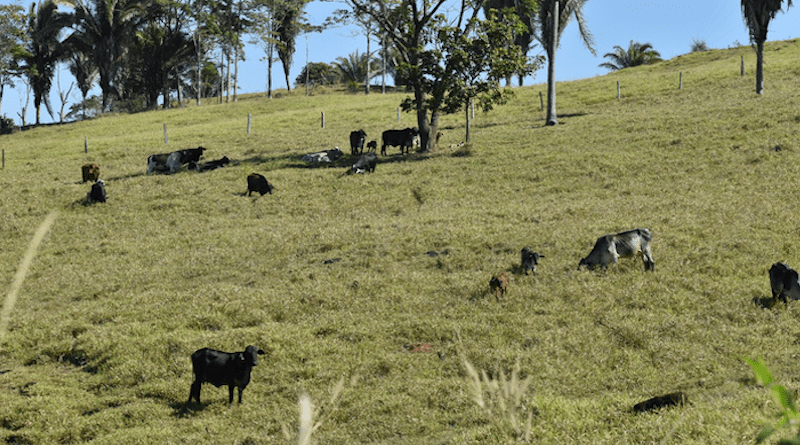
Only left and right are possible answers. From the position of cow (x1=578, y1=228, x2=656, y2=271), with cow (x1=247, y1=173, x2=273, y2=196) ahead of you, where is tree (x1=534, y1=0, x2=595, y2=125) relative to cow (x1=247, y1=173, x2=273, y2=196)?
right

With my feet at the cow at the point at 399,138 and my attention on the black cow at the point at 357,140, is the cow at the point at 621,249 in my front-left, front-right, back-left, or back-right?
back-left

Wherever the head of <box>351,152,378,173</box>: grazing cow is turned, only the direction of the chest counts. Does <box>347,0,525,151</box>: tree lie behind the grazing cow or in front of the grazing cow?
behind

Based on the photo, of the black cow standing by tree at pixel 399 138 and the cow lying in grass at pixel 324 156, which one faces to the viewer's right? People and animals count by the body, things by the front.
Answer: the black cow standing by tree at pixel 399 138

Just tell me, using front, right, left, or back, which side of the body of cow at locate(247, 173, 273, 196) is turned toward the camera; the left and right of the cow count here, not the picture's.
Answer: right

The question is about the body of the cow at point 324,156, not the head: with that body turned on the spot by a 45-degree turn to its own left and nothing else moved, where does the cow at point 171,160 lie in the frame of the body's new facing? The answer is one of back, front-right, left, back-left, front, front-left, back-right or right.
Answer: back-left

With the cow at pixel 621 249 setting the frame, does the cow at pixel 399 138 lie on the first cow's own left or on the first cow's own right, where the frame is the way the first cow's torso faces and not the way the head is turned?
on the first cow's own right

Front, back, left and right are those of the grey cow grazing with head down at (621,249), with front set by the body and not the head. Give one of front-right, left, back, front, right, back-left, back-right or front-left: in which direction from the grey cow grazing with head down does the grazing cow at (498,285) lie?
front-left
